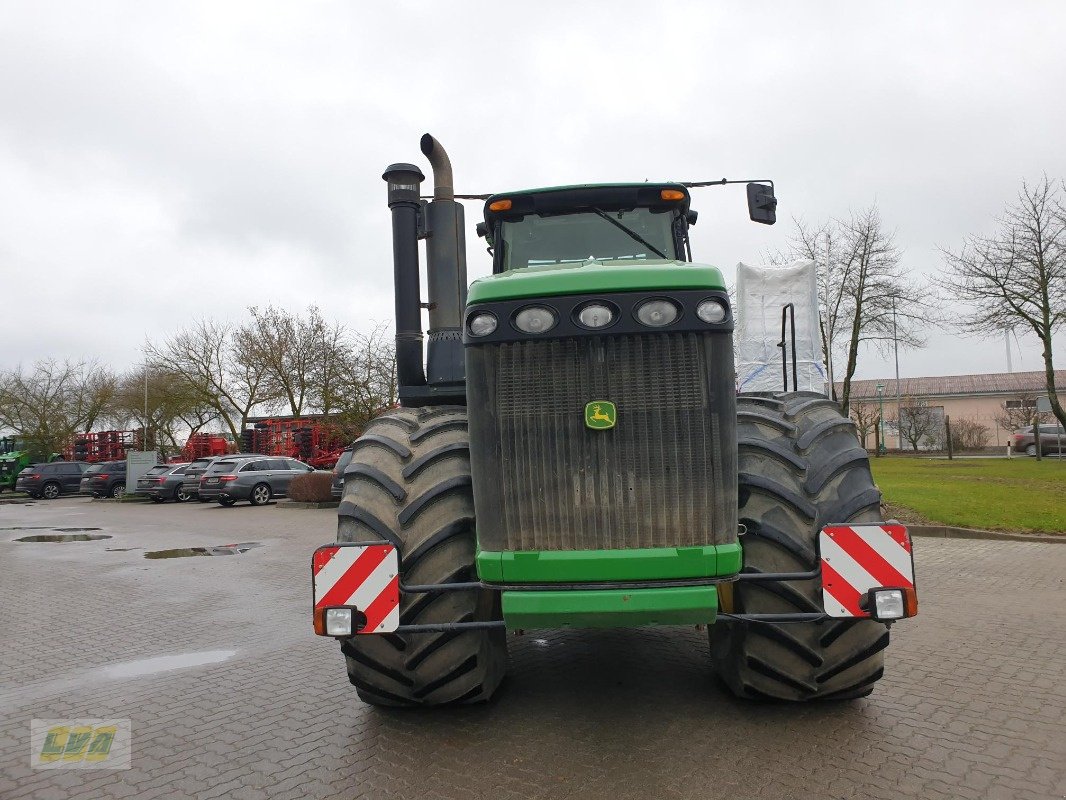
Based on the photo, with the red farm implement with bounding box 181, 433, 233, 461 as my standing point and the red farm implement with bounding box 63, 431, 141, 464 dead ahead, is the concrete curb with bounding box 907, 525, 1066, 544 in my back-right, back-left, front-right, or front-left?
back-left

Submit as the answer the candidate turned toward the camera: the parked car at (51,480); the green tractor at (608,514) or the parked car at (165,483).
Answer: the green tractor

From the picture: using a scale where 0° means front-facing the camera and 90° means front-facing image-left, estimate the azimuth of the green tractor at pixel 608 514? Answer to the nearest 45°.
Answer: approximately 0°

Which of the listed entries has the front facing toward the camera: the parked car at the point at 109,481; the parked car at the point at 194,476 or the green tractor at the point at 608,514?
the green tractor

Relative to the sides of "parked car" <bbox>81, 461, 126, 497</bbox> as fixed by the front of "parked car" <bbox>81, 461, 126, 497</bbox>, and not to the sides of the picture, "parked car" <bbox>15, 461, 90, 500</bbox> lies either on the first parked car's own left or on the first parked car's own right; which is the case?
on the first parked car's own left

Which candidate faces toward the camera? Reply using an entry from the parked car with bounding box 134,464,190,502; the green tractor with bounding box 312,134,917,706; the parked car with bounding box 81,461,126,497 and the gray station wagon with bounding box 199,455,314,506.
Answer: the green tractor

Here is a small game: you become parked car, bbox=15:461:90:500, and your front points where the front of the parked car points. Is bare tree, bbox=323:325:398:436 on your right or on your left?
on your right

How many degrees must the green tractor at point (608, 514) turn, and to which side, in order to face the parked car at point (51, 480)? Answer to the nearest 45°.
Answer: approximately 135° to its right

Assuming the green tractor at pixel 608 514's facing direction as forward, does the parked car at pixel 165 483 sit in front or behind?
behind
